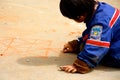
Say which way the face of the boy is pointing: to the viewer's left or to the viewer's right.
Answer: to the viewer's left

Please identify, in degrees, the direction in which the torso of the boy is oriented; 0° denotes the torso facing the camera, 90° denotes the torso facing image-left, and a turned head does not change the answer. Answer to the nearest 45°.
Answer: approximately 90°
